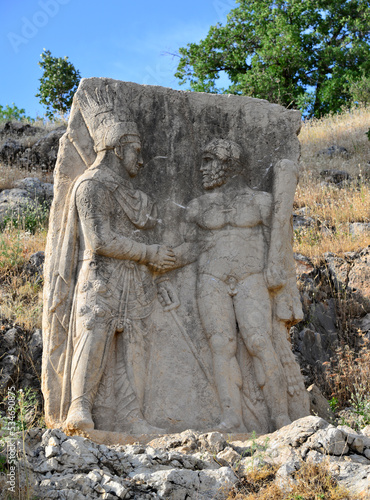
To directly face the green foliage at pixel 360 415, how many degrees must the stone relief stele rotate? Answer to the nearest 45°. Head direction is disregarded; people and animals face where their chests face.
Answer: approximately 90° to its left

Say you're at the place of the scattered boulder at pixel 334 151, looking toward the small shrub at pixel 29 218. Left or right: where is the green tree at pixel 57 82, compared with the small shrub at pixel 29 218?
right

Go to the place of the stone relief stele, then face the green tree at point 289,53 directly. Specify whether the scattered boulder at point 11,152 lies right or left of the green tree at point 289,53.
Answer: left

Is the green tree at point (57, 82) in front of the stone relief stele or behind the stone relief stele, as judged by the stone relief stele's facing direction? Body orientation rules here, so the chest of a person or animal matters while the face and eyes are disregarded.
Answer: behind

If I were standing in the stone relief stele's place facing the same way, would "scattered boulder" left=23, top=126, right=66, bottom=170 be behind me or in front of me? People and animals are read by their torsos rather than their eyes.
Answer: behind

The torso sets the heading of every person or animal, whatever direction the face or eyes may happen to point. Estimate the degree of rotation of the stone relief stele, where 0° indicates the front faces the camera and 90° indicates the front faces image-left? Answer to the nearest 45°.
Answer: approximately 0°

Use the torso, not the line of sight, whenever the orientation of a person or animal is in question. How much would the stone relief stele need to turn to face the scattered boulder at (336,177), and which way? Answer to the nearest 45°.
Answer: approximately 135° to its left

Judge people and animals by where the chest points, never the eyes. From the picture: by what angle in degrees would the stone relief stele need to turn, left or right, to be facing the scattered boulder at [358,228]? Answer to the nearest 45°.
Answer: approximately 135° to its left

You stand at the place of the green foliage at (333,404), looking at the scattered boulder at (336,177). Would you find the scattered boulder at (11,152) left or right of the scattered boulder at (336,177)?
left

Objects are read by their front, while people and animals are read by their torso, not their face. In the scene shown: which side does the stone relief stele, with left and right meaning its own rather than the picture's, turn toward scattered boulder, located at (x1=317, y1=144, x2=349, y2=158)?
back
